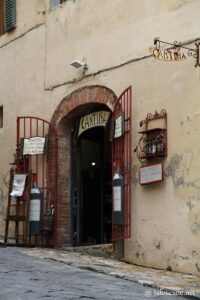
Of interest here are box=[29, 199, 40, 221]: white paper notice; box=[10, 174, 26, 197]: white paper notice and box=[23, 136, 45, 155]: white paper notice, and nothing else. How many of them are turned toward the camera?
3

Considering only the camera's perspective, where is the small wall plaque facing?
facing the viewer and to the left of the viewer

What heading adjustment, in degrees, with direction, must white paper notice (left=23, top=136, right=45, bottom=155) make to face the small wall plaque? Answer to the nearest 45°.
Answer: approximately 45° to its left

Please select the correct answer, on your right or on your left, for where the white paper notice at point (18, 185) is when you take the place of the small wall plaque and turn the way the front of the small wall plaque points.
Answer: on your right

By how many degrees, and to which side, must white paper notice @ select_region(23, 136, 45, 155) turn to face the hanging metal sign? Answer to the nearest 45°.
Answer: approximately 45° to its left

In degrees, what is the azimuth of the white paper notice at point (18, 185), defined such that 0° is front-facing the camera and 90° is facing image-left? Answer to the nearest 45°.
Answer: approximately 0°

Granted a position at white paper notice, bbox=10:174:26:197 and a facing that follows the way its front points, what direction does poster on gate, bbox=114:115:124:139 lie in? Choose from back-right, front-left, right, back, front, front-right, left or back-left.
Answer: front-left

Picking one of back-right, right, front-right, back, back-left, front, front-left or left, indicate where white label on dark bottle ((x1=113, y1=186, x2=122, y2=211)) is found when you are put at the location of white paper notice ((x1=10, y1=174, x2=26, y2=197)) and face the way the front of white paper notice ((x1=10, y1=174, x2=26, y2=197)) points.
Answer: front-left
